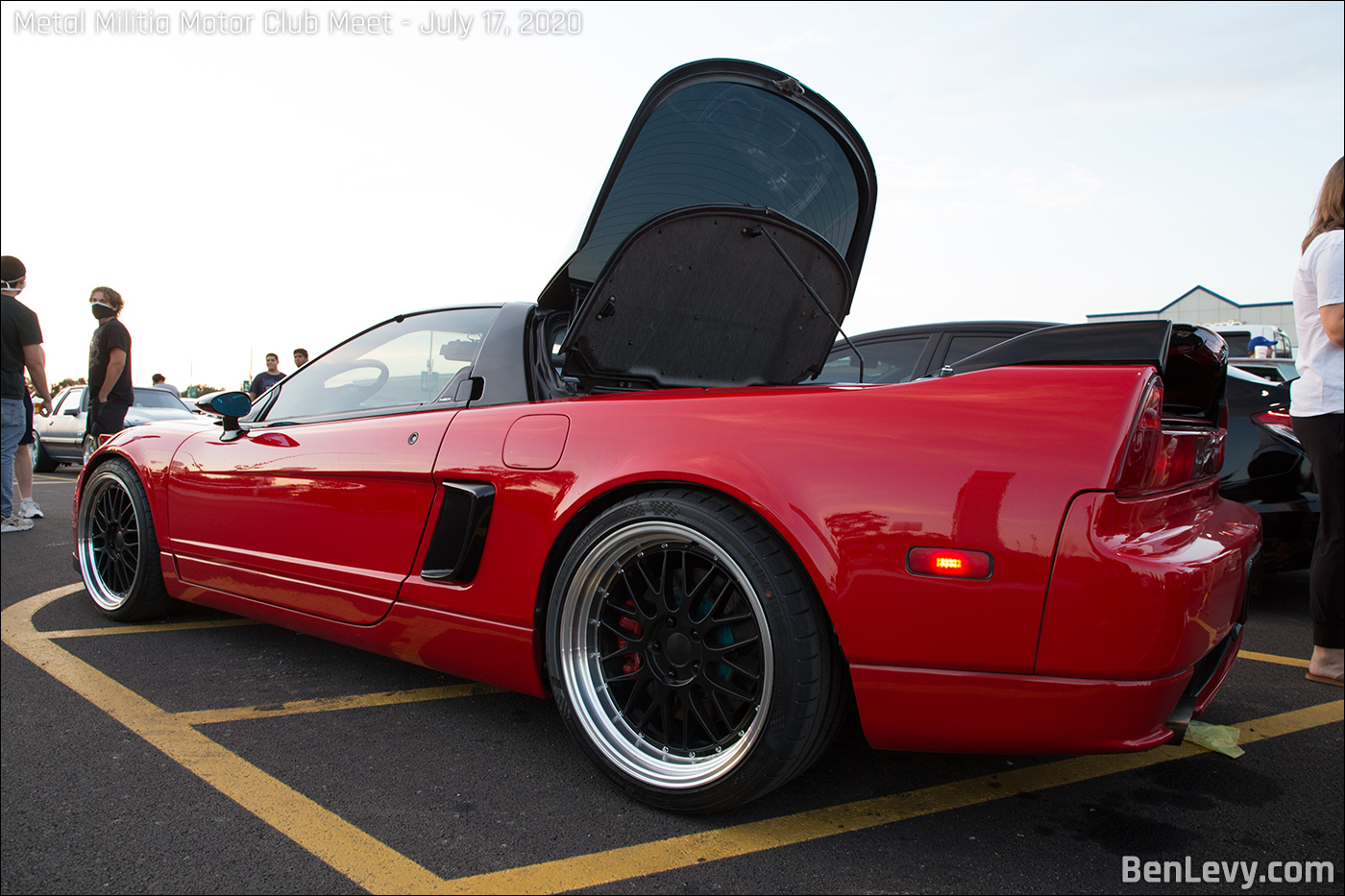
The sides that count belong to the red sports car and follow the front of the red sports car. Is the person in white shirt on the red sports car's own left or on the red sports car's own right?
on the red sports car's own right

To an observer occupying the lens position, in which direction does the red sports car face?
facing away from the viewer and to the left of the viewer

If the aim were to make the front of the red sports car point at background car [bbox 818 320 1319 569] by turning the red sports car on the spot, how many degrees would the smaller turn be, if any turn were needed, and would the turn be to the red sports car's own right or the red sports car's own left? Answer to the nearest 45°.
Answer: approximately 90° to the red sports car's own right

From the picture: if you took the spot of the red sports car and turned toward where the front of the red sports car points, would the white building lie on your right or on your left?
on your right

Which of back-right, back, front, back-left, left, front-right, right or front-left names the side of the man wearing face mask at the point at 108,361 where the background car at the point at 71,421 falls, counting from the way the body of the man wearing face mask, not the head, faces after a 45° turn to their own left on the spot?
back

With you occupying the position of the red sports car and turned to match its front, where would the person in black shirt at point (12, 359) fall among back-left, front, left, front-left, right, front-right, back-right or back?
front
